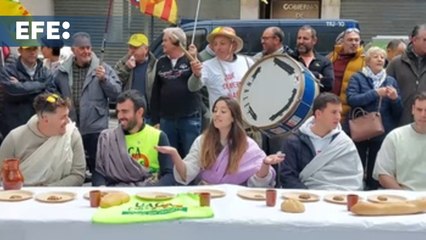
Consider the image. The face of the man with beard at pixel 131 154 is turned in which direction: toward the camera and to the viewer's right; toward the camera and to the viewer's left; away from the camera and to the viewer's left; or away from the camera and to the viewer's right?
toward the camera and to the viewer's left

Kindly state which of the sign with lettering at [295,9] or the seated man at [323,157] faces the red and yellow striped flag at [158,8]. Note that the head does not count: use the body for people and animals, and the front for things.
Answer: the sign with lettering

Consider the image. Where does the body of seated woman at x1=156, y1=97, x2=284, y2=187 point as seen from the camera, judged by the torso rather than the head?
toward the camera

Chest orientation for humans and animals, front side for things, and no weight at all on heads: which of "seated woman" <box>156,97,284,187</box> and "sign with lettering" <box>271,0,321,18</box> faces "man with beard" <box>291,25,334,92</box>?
the sign with lettering

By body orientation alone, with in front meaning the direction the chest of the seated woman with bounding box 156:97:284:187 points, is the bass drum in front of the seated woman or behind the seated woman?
behind

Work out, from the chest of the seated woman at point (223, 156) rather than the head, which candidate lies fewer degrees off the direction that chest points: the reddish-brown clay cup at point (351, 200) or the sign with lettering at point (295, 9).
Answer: the reddish-brown clay cup

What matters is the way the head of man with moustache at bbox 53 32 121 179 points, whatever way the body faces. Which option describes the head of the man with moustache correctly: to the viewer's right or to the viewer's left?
to the viewer's right

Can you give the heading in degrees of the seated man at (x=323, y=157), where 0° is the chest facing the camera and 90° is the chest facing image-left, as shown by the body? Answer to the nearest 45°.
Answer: approximately 0°

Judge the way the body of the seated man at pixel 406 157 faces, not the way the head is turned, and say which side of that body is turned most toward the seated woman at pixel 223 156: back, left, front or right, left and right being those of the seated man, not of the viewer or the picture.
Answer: right

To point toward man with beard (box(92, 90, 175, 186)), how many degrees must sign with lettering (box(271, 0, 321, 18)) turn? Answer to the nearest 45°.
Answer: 0° — it already faces them

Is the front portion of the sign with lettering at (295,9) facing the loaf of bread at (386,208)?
yes

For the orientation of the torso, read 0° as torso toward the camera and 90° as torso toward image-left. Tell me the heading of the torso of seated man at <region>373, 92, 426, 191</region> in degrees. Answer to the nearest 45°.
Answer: approximately 0°

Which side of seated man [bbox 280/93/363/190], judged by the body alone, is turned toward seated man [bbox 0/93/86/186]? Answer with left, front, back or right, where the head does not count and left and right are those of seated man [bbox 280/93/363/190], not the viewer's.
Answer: right

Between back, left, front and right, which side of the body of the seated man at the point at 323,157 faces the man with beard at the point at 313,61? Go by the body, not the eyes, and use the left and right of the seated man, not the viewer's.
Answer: back

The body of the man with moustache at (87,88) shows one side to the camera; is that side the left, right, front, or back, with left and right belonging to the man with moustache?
front

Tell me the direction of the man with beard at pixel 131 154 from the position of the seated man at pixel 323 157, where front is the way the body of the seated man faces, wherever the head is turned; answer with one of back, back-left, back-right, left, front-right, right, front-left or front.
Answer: right

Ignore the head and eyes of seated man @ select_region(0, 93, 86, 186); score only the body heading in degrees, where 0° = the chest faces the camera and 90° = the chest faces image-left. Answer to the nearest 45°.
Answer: approximately 315°

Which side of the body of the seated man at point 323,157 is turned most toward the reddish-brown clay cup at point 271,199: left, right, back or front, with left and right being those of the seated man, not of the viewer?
front

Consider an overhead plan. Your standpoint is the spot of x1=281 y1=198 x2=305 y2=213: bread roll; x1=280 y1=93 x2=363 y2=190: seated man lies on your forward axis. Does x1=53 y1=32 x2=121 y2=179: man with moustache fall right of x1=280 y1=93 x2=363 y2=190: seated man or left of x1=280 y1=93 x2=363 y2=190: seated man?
left
